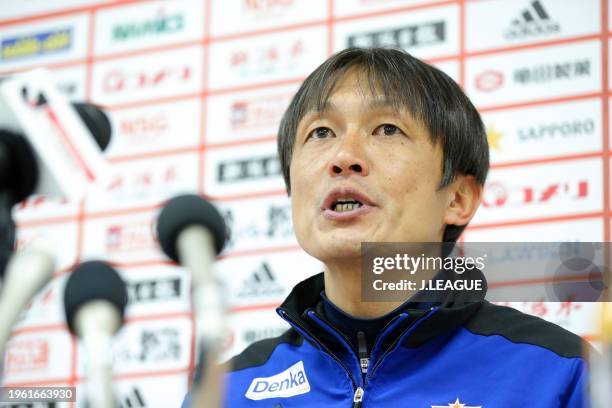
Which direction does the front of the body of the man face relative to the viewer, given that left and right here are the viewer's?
facing the viewer and to the left of the viewer

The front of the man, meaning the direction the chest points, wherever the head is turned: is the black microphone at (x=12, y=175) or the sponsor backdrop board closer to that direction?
the black microphone

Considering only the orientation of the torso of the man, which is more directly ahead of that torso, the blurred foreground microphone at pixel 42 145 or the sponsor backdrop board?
the blurred foreground microphone

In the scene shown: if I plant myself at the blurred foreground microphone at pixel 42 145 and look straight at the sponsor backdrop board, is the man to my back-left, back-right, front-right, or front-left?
front-right

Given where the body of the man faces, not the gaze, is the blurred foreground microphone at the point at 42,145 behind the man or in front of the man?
in front

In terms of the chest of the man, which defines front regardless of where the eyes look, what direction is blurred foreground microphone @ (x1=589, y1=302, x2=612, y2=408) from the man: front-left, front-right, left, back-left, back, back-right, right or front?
front-left

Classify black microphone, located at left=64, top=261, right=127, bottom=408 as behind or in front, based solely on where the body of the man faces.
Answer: in front

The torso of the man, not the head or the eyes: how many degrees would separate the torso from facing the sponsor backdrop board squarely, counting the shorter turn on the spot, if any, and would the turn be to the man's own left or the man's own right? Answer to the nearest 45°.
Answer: approximately 135° to the man's own right

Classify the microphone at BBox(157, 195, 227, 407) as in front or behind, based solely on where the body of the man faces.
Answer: in front
